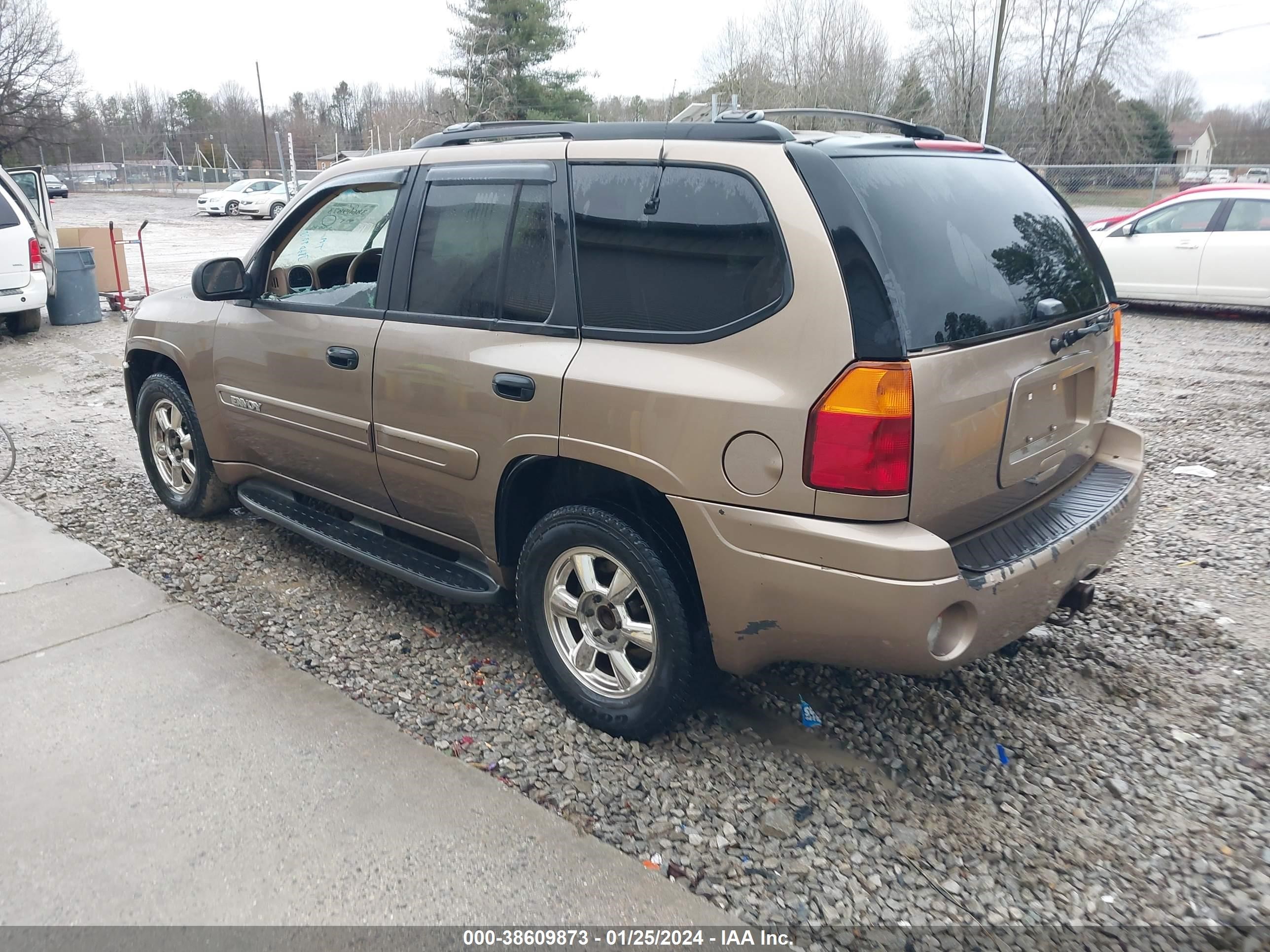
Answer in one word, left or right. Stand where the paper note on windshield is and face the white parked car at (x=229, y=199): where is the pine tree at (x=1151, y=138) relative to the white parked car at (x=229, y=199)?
right

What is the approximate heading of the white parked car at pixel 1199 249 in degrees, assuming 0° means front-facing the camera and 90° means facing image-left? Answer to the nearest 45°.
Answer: approximately 90°

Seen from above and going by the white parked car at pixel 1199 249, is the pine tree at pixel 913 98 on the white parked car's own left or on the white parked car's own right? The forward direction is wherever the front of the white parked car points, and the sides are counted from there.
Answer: on the white parked car's own right

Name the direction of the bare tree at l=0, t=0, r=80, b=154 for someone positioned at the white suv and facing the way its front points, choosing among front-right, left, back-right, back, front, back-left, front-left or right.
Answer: front

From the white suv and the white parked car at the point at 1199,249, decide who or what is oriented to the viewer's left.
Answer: the white parked car

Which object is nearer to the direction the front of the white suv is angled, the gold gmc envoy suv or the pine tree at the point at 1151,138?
the pine tree

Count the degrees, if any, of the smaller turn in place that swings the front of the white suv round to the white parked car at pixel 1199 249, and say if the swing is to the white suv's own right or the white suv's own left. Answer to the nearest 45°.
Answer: approximately 135° to the white suv's own right

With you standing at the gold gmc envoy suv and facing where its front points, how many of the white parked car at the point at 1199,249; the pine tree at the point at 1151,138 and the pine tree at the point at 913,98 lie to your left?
0

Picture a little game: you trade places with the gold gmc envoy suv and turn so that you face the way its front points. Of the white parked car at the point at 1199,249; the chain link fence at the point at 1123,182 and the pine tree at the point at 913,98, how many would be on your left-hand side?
0

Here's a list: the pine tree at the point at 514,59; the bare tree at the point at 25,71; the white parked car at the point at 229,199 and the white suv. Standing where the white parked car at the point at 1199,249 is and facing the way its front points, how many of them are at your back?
0

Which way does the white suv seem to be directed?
away from the camera

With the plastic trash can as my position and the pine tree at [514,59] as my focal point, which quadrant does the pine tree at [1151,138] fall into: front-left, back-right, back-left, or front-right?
front-right

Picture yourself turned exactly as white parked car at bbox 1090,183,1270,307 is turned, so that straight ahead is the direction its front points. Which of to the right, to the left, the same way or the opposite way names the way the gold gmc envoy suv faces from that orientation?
the same way

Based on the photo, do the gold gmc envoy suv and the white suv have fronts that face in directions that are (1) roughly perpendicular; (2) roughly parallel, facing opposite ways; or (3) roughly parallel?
roughly parallel

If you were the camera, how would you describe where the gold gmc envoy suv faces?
facing away from the viewer and to the left of the viewer

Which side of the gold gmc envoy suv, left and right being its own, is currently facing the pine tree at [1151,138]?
right
